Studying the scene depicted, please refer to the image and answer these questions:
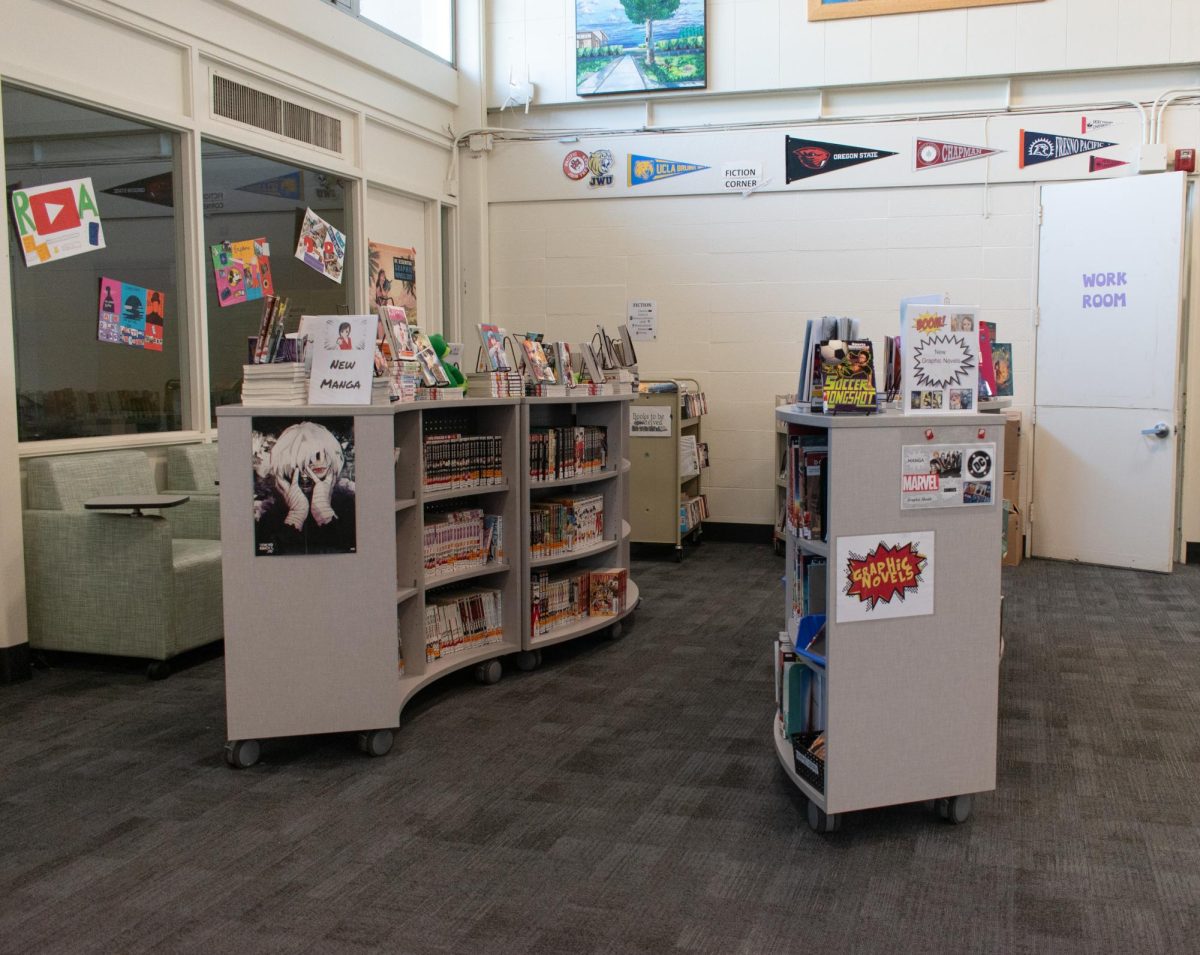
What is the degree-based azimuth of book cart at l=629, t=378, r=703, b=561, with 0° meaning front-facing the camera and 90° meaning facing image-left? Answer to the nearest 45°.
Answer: approximately 270°

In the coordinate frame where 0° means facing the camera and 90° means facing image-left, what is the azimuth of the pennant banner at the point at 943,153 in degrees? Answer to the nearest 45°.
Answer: approximately 0°

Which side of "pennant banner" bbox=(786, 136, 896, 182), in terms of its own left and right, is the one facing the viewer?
front

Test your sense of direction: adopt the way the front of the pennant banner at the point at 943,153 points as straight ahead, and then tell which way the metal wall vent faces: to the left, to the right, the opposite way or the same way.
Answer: to the left

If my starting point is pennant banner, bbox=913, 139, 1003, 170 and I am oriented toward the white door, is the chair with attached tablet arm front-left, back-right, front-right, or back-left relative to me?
back-right

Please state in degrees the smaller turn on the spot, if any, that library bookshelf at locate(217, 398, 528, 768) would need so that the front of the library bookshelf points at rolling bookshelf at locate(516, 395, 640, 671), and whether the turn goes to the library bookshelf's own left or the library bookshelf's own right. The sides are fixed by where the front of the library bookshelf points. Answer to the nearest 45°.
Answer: approximately 90° to the library bookshelf's own left

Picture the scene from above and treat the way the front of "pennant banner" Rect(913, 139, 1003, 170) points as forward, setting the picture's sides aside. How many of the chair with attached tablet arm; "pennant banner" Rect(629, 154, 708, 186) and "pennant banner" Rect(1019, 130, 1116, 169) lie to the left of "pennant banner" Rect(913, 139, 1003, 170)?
1

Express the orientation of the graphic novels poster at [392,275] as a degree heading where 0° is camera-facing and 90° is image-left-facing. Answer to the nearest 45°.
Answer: approximately 315°

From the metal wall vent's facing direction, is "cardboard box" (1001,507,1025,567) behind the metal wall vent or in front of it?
in front

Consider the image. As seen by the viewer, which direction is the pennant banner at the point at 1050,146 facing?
toward the camera

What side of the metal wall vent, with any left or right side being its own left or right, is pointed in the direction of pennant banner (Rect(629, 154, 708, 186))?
left

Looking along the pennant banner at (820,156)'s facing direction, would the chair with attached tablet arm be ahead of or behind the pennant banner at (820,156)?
ahead

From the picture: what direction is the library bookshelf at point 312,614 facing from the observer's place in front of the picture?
facing the viewer and to the right of the viewer

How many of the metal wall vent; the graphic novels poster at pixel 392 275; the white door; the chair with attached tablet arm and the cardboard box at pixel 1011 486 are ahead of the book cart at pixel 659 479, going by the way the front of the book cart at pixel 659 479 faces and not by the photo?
2

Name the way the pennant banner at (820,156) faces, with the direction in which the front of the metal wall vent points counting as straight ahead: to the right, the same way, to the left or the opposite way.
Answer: to the right

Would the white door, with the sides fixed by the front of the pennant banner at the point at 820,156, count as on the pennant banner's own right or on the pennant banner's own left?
on the pennant banner's own left
